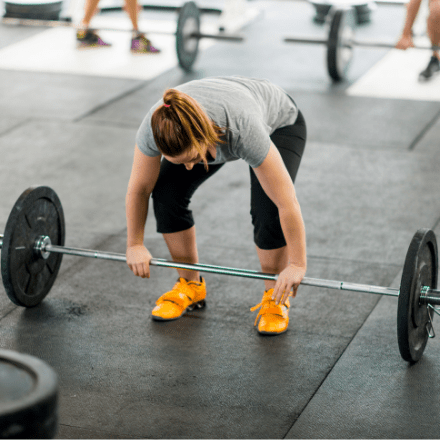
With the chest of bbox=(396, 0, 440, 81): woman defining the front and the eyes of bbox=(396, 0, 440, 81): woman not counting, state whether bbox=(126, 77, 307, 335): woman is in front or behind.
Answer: in front

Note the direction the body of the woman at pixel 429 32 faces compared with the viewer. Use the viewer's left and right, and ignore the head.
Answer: facing the viewer and to the left of the viewer

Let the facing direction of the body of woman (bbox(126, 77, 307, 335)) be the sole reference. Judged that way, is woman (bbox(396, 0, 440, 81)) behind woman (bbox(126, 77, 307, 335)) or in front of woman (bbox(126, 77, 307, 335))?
behind

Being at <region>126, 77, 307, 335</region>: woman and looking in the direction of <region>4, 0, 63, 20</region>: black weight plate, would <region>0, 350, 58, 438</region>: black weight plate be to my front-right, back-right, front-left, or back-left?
back-left

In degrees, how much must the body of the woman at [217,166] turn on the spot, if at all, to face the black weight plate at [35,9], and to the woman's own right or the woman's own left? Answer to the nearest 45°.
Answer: approximately 135° to the woman's own right

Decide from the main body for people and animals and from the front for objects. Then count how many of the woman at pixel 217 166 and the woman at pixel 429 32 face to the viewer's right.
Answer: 0

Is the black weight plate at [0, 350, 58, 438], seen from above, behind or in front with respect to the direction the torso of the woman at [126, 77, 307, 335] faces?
in front

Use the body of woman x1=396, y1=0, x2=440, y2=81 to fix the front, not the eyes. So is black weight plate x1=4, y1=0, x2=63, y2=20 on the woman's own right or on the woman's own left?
on the woman's own right
